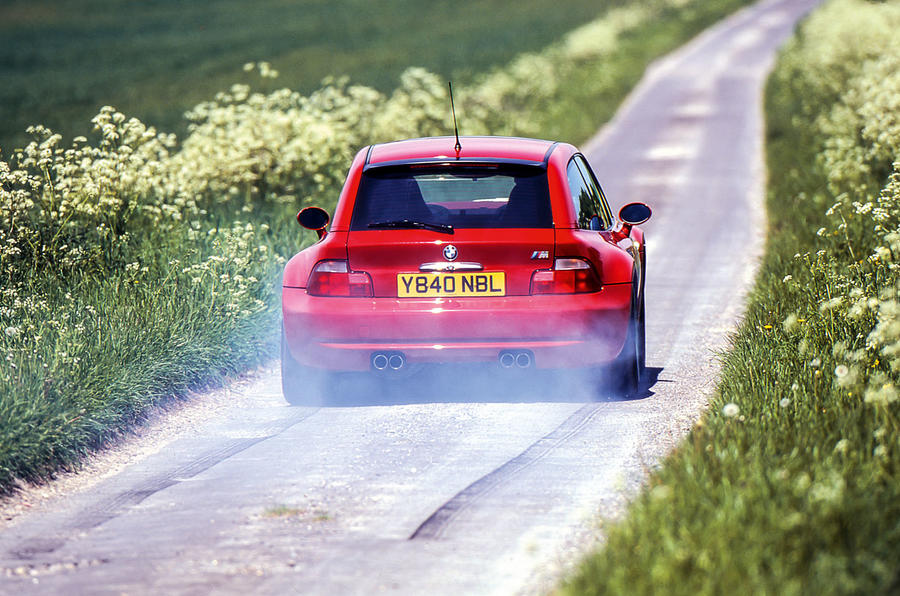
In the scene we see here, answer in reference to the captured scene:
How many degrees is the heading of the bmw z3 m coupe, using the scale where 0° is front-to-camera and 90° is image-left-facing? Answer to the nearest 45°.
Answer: approximately 180°
